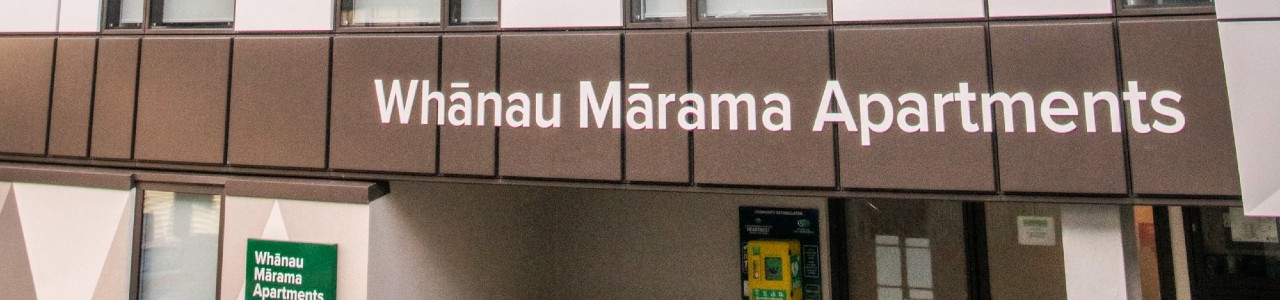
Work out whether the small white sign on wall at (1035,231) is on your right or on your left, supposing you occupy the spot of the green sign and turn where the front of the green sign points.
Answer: on your left

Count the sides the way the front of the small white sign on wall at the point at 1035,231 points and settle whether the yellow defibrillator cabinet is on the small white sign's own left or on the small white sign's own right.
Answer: on the small white sign's own right

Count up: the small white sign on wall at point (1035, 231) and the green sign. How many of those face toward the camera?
2

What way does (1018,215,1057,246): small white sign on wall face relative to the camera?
toward the camera

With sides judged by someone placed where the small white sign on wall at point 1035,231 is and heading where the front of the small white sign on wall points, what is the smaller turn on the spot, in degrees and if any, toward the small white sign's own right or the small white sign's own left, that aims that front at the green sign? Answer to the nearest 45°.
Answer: approximately 45° to the small white sign's own right
